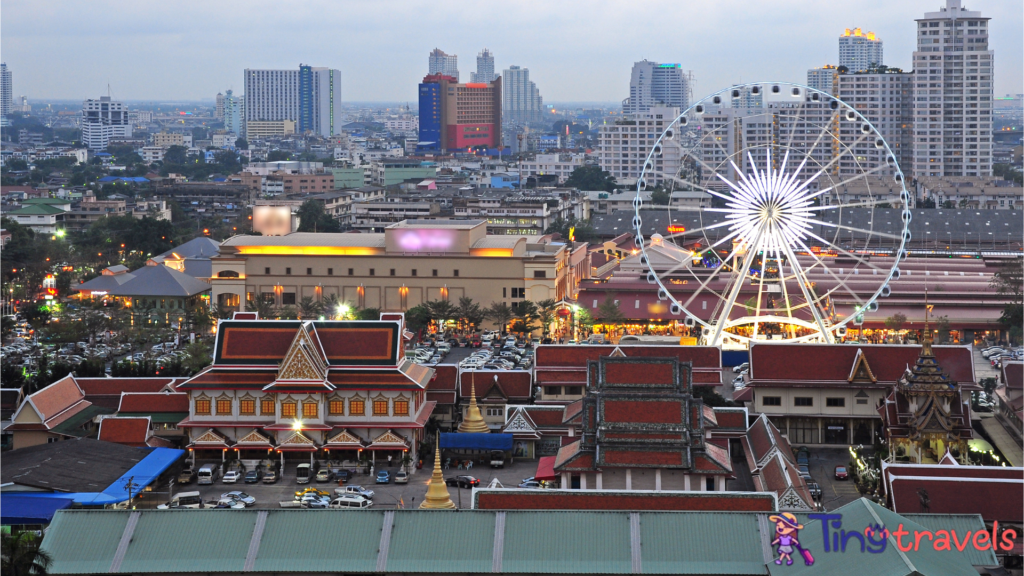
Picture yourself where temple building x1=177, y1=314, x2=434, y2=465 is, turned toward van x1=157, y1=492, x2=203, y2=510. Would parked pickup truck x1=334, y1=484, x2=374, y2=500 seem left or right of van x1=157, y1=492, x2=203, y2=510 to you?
left

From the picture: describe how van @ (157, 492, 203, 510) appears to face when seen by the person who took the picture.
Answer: facing to the left of the viewer

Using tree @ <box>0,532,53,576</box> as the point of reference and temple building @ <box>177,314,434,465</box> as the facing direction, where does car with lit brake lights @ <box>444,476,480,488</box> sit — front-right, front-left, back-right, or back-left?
front-right

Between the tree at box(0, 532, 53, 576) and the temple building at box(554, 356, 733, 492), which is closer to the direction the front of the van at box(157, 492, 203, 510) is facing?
the tree

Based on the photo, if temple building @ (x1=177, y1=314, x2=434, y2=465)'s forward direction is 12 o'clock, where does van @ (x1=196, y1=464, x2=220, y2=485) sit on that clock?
The van is roughly at 2 o'clock from the temple building.

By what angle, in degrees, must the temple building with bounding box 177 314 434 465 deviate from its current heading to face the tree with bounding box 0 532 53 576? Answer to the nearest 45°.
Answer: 0° — it already faces it

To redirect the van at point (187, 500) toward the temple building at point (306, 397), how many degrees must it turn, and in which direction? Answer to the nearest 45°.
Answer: approximately 135° to its right

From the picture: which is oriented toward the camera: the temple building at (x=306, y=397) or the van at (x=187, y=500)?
the temple building

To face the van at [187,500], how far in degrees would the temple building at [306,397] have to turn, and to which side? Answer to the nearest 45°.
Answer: approximately 45° to its right

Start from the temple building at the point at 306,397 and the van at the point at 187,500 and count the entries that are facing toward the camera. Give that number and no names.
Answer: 1

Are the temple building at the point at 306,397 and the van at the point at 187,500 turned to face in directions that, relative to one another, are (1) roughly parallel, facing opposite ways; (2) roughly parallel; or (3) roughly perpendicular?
roughly perpendicular

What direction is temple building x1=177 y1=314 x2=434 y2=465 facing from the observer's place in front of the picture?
facing the viewer
